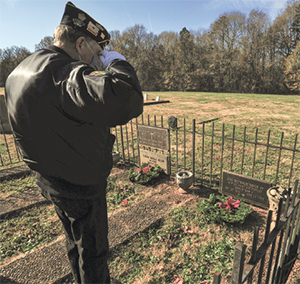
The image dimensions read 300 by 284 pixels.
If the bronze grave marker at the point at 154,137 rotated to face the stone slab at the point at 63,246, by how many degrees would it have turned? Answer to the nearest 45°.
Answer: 0° — it already faces it

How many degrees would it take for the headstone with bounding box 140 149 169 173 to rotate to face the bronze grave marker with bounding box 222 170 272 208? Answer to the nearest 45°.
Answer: approximately 90° to its left

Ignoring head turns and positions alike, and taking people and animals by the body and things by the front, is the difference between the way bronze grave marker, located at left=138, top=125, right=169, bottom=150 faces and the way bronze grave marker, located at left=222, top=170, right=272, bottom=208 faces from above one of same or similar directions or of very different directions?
same or similar directions

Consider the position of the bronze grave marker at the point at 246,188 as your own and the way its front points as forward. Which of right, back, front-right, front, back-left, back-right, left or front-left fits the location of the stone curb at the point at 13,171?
front-right

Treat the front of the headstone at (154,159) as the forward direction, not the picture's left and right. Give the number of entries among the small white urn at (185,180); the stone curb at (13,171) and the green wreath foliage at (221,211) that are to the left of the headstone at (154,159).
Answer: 2

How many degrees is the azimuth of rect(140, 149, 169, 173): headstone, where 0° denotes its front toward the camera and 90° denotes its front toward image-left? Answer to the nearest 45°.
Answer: approximately 45°

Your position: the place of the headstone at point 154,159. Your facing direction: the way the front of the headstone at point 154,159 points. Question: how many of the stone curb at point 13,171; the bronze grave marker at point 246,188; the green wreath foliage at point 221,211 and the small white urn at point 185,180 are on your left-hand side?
3

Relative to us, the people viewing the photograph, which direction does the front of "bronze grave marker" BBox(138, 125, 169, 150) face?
facing the viewer and to the left of the viewer

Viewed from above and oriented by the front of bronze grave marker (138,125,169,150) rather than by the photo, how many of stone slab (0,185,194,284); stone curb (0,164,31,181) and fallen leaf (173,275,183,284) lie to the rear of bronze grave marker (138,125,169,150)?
0

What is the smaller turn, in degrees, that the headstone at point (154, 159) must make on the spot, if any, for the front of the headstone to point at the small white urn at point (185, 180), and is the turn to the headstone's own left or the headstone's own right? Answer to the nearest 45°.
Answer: approximately 90° to the headstone's own left

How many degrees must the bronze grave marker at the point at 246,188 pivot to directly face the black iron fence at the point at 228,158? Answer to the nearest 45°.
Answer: approximately 135° to its right

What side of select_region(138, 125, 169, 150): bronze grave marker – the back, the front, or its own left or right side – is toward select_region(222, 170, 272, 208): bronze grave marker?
left

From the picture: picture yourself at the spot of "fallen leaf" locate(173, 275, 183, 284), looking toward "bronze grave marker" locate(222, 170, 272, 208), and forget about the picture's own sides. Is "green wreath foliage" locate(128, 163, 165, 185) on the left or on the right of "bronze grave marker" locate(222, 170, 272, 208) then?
left

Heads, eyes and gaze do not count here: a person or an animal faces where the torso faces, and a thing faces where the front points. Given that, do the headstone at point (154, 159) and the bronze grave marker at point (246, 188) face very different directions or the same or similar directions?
same or similar directions

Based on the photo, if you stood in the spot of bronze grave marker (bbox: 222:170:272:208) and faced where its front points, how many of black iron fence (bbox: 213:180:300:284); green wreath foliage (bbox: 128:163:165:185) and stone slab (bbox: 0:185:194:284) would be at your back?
0

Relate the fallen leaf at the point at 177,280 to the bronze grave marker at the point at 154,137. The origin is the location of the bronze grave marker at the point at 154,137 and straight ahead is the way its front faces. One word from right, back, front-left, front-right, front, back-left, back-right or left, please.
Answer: front-left

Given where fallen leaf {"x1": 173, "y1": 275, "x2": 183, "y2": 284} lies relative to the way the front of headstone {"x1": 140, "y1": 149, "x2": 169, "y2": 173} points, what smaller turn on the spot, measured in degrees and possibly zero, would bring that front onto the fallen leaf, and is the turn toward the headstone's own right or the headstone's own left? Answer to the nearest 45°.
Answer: approximately 45° to the headstone's own left

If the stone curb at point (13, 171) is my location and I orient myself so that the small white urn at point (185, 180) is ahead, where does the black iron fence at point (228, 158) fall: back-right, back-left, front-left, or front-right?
front-left

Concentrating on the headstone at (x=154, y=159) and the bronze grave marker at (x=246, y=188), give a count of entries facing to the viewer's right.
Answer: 0
